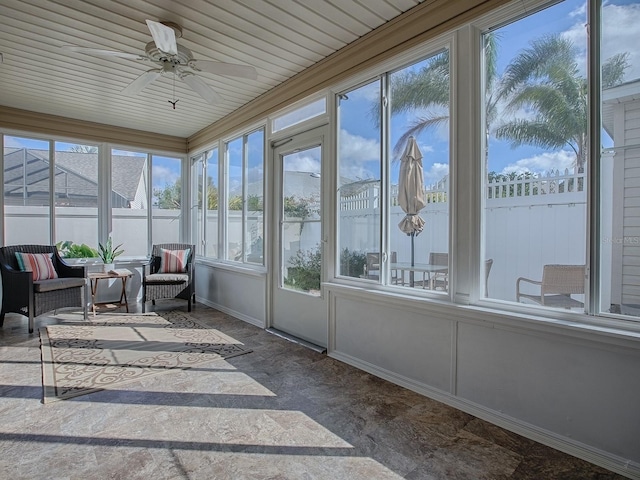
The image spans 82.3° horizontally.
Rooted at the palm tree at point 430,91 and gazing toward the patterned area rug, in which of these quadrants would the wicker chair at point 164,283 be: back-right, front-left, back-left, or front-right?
front-right

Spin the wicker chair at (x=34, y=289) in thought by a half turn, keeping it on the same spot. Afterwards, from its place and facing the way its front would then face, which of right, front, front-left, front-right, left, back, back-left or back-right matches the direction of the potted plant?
right

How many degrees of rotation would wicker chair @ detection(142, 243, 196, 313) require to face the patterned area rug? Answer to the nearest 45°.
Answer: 0° — it already faces it

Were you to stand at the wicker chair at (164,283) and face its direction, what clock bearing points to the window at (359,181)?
The window is roughly at 11 o'clock from the wicker chair.

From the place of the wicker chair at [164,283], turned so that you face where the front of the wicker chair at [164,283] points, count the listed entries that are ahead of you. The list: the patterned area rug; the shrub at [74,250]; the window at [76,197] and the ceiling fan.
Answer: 2

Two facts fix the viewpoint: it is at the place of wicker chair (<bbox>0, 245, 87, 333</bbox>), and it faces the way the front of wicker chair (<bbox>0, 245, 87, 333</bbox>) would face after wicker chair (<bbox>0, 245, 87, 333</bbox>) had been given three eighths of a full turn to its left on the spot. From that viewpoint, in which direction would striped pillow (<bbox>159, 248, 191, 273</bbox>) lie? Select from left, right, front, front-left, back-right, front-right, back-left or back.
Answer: right

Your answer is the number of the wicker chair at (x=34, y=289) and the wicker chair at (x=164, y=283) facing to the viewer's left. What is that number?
0

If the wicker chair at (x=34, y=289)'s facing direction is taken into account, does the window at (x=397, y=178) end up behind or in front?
in front

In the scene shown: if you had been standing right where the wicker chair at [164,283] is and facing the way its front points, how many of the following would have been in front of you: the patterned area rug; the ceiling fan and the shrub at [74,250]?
2

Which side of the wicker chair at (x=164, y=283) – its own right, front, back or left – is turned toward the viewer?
front

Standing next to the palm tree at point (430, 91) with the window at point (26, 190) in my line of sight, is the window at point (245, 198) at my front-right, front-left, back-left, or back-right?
front-left

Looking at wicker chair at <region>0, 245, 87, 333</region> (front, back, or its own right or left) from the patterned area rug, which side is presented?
front

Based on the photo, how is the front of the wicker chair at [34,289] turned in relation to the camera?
facing the viewer and to the right of the viewer
